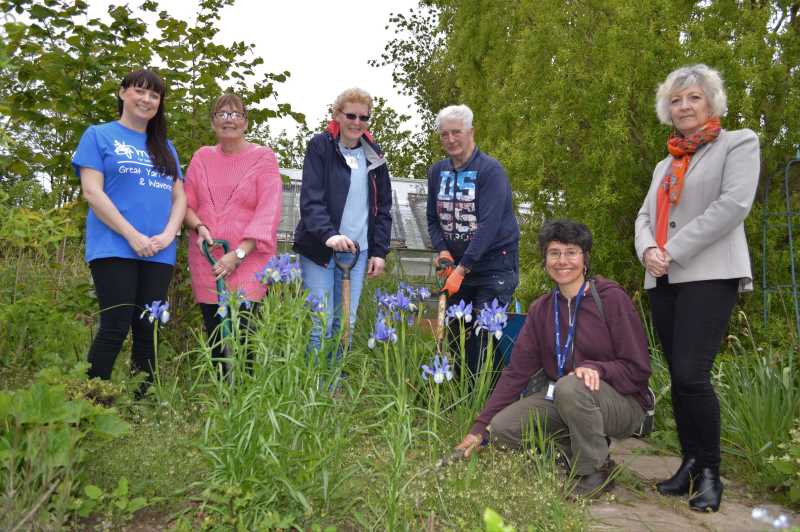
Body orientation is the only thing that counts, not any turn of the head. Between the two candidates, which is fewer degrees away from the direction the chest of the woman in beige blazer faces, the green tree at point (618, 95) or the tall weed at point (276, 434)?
the tall weed

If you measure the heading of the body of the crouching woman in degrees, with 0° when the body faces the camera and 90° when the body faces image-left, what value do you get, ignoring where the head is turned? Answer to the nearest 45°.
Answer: approximately 45°
